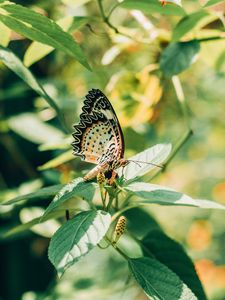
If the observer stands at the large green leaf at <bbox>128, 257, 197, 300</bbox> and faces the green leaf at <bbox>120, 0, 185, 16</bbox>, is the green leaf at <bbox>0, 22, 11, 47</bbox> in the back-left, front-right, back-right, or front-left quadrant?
front-left

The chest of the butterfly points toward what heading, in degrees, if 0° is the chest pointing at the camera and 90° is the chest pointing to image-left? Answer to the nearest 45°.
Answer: approximately 270°

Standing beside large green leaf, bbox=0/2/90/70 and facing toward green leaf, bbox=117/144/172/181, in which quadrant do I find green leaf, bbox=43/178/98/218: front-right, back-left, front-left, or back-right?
front-right

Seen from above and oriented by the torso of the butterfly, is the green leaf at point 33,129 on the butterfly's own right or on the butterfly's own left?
on the butterfly's own left
